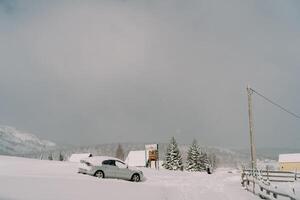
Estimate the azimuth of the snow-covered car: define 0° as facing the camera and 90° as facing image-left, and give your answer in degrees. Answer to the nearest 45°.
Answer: approximately 225°

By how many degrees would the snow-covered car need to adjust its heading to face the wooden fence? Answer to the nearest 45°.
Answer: approximately 90° to its right
